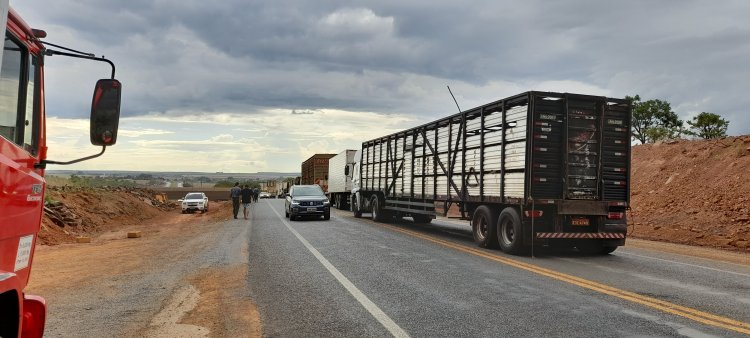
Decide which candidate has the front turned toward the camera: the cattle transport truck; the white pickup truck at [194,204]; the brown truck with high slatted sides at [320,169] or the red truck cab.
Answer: the white pickup truck

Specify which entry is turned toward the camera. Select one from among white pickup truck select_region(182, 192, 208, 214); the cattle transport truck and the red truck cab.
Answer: the white pickup truck

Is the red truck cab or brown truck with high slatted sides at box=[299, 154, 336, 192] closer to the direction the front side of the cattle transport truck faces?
the brown truck with high slatted sides

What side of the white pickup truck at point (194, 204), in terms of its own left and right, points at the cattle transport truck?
front

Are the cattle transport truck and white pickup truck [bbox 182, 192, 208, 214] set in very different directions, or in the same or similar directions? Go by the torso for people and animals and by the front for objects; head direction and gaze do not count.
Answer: very different directions

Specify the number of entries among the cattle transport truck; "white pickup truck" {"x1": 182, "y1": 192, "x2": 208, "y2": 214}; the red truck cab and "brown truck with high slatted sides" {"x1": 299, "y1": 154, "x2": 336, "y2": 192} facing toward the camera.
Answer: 1

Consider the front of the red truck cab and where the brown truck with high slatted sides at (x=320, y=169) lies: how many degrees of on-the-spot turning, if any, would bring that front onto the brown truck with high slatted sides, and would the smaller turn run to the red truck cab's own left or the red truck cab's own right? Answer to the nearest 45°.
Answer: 0° — it already faces it

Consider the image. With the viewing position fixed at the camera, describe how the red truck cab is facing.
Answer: facing away from the viewer and to the right of the viewer

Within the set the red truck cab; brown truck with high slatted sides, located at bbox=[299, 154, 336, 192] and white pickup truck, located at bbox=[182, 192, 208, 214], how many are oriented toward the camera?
1

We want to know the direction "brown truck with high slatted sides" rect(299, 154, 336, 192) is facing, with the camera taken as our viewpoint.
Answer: facing away from the viewer and to the left of the viewer

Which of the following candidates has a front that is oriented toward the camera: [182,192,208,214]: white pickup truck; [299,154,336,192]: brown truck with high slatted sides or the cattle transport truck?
the white pickup truck

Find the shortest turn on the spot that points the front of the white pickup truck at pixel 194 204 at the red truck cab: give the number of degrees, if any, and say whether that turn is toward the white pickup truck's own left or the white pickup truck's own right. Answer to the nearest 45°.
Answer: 0° — it already faces it

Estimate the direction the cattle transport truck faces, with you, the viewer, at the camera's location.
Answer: facing away from the viewer and to the left of the viewer

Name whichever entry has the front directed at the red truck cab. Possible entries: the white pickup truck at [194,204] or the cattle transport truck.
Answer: the white pickup truck

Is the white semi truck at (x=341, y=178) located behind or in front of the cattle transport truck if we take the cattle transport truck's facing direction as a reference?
in front

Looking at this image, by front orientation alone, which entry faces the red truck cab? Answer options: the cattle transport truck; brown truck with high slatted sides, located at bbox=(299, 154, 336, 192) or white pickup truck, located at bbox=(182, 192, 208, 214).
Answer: the white pickup truck
